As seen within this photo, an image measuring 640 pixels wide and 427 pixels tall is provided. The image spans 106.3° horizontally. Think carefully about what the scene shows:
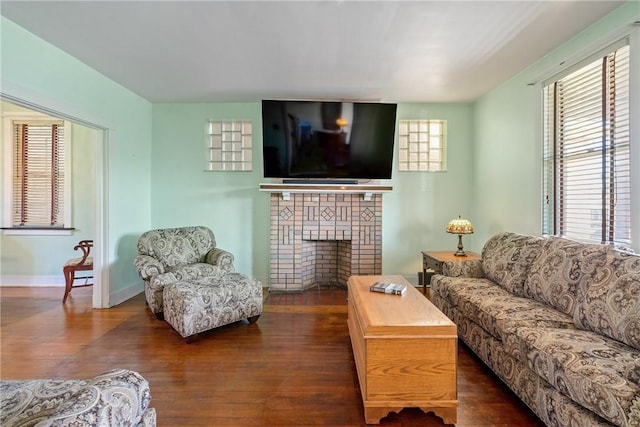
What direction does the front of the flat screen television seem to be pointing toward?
toward the camera

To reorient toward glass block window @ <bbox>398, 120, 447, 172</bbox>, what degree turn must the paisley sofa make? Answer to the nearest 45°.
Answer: approximately 90° to its right

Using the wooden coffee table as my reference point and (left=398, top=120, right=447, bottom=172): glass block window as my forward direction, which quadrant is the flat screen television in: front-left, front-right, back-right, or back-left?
front-left

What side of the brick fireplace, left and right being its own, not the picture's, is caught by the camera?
front

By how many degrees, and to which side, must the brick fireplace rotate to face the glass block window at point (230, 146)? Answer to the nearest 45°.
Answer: approximately 90° to its right

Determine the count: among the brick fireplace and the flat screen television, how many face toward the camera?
2

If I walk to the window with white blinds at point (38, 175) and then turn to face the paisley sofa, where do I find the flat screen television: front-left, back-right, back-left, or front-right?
front-left

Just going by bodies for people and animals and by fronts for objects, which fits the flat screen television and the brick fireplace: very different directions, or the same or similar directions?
same or similar directions

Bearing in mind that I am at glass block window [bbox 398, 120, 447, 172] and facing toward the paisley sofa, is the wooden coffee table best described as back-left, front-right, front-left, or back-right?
front-right

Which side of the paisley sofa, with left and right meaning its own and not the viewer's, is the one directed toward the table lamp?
right

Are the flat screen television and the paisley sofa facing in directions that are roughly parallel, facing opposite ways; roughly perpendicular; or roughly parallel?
roughly perpendicular

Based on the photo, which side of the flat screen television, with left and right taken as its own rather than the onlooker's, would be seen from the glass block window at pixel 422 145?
left
